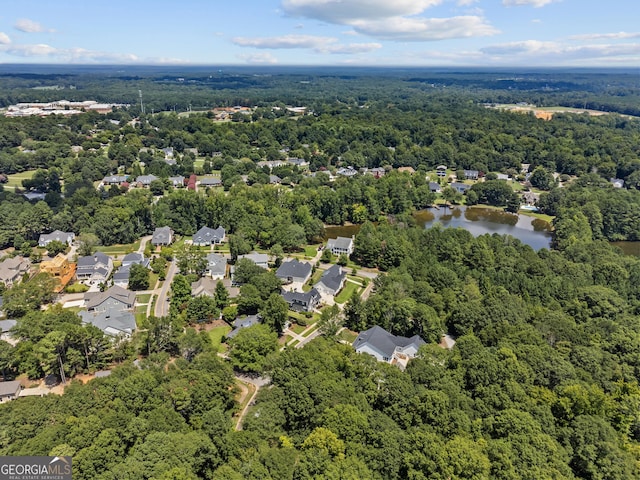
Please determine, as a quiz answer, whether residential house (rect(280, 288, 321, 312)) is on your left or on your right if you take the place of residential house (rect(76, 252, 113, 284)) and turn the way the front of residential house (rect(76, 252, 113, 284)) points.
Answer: on your left

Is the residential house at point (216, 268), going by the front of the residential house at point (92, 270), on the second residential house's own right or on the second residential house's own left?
on the second residential house's own left

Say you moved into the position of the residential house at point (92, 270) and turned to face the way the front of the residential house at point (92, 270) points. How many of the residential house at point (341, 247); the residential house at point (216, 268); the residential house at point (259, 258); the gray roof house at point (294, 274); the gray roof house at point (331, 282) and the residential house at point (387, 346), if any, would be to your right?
0

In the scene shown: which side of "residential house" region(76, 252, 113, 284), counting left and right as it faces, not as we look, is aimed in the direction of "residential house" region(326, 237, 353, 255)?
left

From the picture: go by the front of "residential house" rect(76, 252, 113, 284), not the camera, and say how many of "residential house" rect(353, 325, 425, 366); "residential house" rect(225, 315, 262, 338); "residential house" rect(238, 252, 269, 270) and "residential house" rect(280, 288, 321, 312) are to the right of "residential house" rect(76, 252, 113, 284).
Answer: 0

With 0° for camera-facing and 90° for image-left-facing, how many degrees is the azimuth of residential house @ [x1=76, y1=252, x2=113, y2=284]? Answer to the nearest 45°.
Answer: approximately 0°

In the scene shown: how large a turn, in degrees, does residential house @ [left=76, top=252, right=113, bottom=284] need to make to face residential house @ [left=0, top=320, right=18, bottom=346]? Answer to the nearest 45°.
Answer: approximately 45° to its right

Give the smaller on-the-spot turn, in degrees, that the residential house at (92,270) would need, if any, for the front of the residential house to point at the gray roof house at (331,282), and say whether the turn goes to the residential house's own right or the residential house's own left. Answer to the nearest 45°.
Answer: approximately 45° to the residential house's own left

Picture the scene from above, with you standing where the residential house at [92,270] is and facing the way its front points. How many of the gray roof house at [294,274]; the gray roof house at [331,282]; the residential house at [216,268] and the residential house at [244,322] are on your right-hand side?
0

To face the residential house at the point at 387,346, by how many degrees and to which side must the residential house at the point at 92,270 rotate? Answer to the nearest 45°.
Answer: approximately 45° to its left

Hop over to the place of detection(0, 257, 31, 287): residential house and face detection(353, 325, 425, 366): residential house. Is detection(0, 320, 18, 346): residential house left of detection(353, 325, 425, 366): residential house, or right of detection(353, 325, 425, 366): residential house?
right

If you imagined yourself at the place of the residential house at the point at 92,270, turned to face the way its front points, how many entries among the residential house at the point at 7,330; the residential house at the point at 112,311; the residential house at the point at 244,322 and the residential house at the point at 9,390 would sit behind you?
0

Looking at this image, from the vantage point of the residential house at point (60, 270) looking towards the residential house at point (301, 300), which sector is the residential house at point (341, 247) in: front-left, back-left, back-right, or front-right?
front-left

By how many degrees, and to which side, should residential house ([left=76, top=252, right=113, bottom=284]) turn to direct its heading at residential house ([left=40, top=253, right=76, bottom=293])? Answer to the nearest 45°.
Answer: approximately 90° to its right

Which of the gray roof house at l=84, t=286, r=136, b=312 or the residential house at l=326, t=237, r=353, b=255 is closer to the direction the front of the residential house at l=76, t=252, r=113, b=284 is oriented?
the gray roof house

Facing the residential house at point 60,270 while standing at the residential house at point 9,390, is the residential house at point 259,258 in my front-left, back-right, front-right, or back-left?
front-right

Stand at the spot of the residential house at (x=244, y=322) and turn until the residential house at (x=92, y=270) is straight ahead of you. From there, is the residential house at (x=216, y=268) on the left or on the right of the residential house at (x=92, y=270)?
right

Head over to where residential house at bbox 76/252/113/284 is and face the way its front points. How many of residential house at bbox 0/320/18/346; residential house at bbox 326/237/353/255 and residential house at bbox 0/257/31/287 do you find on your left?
1

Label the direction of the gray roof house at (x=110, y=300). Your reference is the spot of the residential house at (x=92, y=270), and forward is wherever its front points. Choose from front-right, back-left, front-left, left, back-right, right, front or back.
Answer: front

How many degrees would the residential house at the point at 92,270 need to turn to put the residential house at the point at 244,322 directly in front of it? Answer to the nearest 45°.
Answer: approximately 45° to its left

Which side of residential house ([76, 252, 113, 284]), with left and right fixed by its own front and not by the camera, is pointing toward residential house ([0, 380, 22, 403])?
front

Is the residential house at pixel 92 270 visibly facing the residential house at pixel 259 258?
no

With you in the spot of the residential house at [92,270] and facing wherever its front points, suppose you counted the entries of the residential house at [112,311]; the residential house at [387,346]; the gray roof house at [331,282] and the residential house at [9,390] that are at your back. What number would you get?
0
